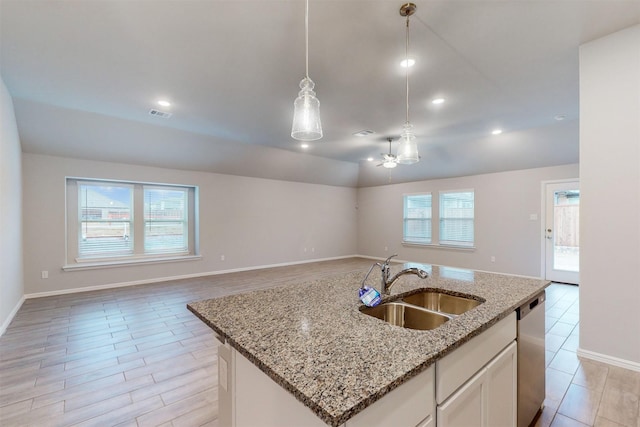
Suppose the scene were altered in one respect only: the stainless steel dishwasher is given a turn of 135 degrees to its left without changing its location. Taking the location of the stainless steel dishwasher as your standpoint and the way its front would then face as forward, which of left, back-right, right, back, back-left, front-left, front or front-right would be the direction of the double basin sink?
left

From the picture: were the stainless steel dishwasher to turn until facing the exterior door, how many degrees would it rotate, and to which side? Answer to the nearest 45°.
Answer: approximately 90° to its left

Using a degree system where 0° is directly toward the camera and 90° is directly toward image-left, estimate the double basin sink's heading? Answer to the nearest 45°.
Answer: approximately 315°

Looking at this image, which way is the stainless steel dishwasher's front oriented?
to the viewer's right
